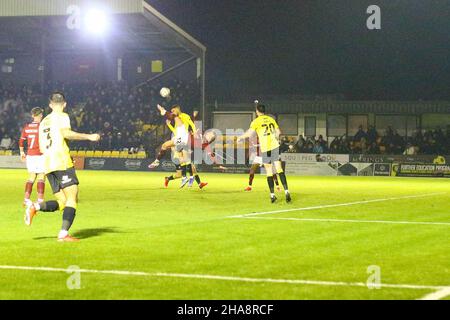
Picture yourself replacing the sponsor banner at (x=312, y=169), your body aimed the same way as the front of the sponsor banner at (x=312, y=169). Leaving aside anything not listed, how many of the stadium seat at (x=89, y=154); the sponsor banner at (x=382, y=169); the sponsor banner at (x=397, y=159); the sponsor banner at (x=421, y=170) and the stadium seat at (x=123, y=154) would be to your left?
3

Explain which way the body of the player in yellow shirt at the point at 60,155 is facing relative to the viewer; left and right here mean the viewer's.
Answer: facing away from the viewer and to the right of the viewer

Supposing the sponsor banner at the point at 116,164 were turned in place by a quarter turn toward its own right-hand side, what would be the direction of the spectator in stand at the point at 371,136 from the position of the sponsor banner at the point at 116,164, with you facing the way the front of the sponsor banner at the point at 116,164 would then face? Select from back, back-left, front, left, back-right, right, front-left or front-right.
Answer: back

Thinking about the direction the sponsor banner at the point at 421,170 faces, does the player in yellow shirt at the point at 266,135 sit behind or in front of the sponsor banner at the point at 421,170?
in front

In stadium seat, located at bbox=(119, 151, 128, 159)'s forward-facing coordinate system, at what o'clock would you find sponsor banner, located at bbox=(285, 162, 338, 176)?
The sponsor banner is roughly at 10 o'clock from the stadium seat.

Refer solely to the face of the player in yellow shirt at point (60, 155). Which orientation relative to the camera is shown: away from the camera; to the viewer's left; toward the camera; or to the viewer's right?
away from the camera

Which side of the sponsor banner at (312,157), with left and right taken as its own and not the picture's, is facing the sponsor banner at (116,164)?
right

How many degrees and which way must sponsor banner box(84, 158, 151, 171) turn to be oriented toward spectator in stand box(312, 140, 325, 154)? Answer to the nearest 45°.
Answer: approximately 90° to its left

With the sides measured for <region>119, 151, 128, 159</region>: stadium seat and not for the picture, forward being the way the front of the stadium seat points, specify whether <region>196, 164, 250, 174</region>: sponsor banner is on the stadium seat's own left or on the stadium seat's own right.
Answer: on the stadium seat's own left

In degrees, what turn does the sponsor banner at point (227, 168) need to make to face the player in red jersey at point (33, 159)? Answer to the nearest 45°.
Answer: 0° — it already faces them

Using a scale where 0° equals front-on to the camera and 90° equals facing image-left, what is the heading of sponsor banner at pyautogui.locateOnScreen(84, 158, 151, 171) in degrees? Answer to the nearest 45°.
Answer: approximately 0°

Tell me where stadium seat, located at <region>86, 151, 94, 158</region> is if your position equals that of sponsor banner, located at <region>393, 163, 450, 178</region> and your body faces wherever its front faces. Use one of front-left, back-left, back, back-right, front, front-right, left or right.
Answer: right

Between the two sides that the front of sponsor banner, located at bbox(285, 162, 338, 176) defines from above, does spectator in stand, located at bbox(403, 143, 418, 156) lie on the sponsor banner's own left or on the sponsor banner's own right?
on the sponsor banner's own left

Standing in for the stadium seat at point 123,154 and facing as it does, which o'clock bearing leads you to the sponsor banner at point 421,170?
The sponsor banner is roughly at 10 o'clock from the stadium seat.

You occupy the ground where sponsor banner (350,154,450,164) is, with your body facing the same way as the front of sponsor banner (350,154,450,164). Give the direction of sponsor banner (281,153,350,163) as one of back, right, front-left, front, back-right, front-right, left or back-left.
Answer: right
